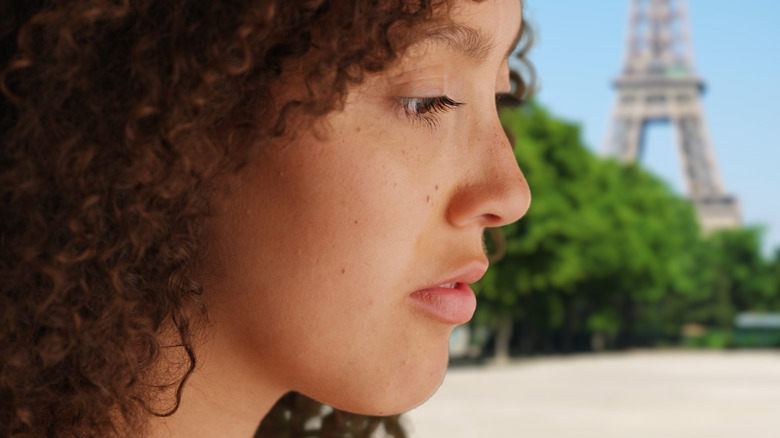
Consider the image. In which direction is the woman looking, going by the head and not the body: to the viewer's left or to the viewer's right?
to the viewer's right

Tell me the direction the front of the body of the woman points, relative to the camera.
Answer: to the viewer's right
